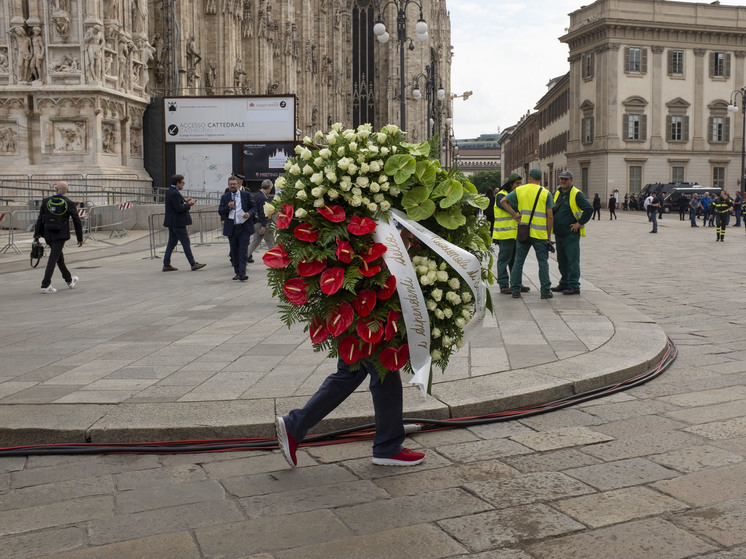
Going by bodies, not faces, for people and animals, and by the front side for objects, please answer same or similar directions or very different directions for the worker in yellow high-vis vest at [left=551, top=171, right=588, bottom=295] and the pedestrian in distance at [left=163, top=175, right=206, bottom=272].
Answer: very different directions

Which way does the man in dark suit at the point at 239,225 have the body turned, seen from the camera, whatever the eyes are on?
toward the camera

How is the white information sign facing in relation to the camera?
toward the camera

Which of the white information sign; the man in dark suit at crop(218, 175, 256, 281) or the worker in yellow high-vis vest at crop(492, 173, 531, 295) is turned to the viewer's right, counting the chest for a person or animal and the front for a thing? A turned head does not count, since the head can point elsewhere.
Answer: the worker in yellow high-vis vest

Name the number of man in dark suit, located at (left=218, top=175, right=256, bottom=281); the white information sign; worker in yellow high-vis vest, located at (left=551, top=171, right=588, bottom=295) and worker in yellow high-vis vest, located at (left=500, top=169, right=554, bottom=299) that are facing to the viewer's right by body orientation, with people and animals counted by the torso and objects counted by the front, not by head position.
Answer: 0

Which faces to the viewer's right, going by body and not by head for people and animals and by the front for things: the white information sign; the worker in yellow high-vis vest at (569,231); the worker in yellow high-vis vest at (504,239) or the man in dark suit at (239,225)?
the worker in yellow high-vis vest at (504,239)

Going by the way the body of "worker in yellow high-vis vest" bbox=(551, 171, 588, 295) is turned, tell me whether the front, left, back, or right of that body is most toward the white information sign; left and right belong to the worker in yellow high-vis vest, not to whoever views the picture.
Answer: right

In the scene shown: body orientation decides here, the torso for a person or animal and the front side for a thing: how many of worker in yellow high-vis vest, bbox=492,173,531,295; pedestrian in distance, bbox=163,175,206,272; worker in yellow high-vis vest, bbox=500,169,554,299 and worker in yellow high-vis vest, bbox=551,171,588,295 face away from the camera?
1

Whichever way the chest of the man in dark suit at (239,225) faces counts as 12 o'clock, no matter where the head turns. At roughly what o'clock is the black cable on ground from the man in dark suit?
The black cable on ground is roughly at 12 o'clock from the man in dark suit.

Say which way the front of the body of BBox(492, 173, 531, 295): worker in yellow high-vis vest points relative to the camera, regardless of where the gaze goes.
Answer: to the viewer's right

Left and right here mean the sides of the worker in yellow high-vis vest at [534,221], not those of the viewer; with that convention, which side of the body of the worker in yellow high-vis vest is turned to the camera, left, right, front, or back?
back
